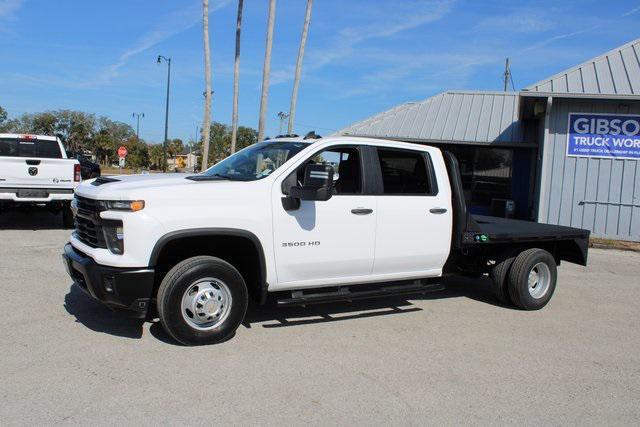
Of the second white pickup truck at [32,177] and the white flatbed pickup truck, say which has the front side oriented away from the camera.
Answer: the second white pickup truck

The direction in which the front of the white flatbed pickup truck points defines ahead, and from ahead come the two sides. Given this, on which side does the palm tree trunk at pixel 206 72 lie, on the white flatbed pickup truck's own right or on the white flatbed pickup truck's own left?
on the white flatbed pickup truck's own right

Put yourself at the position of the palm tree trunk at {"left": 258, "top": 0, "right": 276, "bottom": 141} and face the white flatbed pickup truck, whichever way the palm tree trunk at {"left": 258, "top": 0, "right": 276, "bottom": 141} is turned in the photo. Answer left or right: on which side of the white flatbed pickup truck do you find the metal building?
left

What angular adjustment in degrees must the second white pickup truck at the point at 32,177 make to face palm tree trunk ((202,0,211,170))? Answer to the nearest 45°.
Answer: approximately 45° to its right

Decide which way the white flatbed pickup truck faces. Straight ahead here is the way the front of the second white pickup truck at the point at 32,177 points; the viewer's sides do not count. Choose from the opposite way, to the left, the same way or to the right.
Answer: to the left

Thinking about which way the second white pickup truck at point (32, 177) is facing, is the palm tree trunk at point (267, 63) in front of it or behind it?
in front

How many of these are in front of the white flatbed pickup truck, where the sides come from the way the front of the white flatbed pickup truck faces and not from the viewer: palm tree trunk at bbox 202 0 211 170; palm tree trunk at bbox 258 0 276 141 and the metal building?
0

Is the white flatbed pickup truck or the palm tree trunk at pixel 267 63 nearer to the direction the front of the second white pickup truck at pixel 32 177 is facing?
the palm tree trunk

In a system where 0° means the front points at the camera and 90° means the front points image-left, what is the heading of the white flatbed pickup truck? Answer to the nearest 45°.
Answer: approximately 45°

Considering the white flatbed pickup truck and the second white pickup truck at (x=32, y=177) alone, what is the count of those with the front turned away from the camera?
1

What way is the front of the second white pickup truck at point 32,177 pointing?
away from the camera

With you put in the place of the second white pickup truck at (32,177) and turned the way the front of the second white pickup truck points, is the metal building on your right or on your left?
on your right

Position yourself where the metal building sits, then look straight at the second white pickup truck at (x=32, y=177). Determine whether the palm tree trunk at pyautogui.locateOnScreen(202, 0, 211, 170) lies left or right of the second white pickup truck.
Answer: right

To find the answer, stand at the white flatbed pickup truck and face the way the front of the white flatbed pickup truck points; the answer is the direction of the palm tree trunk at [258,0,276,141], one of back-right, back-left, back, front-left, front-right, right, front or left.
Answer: back-right
